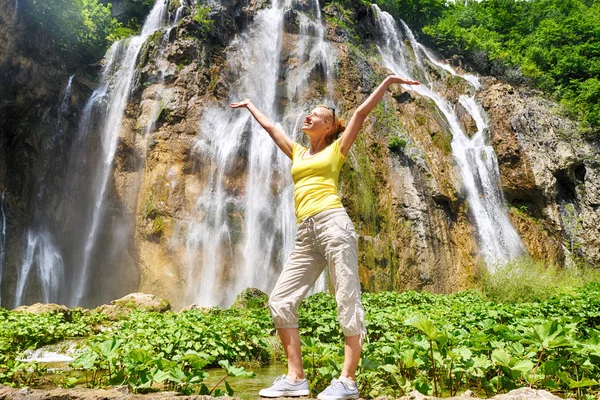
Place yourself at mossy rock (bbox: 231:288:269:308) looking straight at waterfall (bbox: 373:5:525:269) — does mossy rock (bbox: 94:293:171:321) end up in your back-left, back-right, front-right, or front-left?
back-left

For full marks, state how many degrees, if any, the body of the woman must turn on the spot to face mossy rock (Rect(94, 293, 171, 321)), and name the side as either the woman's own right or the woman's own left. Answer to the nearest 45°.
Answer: approximately 90° to the woman's own right

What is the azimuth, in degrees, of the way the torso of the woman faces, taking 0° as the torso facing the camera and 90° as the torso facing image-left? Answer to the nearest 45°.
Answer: approximately 45°

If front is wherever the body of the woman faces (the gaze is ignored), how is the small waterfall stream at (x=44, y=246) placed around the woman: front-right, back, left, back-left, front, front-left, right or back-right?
right

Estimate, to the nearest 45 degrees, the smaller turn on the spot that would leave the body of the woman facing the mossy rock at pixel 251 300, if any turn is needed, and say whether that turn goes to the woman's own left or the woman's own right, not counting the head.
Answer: approximately 135° to the woman's own right

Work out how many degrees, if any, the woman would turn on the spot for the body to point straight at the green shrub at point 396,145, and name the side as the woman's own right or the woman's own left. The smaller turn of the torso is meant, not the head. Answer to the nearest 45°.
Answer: approximately 135° to the woman's own right
